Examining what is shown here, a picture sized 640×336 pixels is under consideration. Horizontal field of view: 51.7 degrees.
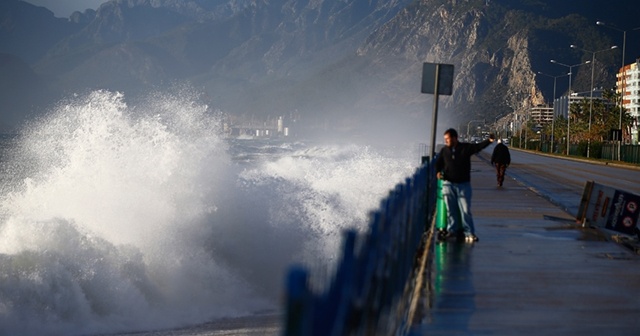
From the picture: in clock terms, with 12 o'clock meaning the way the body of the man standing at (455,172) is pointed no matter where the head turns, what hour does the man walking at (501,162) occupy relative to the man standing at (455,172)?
the man walking at (501,162) is roughly at 6 o'clock from the man standing at (455,172).

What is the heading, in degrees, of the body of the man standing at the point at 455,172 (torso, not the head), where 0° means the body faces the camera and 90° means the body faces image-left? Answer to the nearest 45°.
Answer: approximately 0°

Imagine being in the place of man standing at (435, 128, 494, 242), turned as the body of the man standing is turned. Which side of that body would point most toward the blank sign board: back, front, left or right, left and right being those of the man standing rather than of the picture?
back
